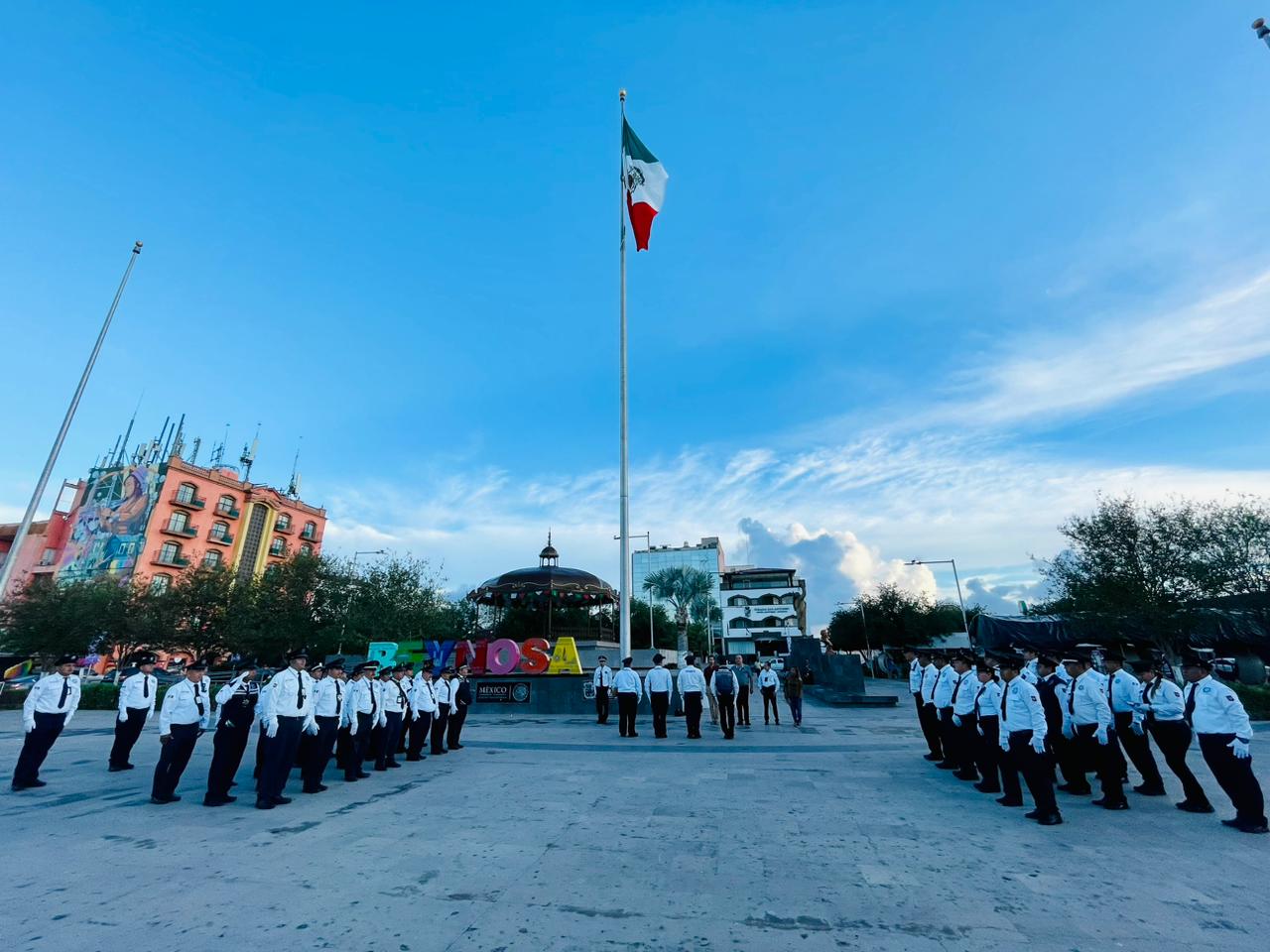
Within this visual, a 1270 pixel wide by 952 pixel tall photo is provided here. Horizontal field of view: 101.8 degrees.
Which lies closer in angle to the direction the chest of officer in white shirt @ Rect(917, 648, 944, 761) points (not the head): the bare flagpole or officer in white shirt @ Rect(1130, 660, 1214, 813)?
the bare flagpole

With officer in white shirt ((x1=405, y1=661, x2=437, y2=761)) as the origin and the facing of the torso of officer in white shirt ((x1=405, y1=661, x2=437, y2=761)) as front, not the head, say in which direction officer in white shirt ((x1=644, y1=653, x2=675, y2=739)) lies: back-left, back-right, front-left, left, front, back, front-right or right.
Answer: front-left

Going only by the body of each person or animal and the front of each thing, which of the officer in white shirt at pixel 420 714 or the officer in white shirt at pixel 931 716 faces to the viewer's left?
the officer in white shirt at pixel 931 716

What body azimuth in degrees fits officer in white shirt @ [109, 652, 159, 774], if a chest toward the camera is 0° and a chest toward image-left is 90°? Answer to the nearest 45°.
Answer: approximately 315°

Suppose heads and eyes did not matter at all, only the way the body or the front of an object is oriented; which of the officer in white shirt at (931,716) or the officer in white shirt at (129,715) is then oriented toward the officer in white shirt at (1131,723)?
the officer in white shirt at (129,715)

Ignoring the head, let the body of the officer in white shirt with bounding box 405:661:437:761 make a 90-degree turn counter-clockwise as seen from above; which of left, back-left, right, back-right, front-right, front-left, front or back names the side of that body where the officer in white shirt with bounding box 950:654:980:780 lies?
right

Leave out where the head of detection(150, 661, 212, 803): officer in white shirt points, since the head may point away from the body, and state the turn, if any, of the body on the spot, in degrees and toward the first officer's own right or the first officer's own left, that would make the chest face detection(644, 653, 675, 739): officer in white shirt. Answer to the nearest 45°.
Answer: approximately 45° to the first officer's own left

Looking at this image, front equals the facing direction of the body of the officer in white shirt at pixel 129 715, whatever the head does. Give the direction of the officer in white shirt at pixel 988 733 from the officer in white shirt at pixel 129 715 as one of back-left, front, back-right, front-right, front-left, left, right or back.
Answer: front

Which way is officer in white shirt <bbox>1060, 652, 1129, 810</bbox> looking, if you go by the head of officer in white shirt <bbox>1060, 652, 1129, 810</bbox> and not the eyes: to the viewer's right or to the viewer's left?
to the viewer's left

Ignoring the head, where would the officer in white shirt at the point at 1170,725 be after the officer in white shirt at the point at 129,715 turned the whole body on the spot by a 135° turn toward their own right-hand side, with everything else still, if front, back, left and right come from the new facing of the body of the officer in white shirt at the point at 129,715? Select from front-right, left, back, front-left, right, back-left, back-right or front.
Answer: back-left

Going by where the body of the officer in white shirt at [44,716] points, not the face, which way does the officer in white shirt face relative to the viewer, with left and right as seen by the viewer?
facing the viewer and to the right of the viewer

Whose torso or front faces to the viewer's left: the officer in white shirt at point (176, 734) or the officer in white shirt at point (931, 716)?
the officer in white shirt at point (931, 716)

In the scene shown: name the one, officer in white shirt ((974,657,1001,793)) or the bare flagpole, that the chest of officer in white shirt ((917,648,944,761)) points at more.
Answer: the bare flagpole

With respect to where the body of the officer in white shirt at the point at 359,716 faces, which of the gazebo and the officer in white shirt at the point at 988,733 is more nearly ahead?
the officer in white shirt

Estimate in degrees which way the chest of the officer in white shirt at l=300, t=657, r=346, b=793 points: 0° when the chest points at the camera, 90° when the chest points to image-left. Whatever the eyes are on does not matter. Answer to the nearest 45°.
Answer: approximately 315°

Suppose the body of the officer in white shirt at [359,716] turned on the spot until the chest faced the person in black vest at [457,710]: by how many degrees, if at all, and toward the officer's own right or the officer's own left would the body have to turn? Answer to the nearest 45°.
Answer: approximately 90° to the officer's own left
